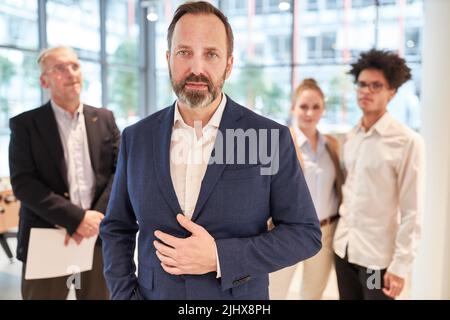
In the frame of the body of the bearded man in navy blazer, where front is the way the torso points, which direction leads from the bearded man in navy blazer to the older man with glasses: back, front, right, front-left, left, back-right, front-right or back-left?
back-right

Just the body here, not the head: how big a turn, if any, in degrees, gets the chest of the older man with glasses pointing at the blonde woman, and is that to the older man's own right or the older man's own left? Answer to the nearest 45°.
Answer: approximately 45° to the older man's own left

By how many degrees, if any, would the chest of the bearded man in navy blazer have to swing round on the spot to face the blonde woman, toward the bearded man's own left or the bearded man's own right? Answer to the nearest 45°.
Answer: approximately 135° to the bearded man's own left

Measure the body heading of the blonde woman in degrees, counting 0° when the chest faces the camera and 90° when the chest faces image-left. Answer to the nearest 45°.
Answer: approximately 45°

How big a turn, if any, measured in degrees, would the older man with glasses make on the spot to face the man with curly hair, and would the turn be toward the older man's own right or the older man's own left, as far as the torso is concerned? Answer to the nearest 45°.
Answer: approximately 45° to the older man's own left

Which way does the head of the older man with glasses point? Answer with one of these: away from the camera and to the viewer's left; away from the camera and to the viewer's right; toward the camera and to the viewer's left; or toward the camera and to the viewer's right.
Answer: toward the camera and to the viewer's right
